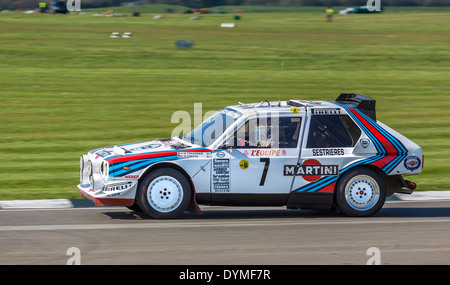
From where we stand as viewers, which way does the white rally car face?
facing to the left of the viewer
